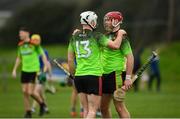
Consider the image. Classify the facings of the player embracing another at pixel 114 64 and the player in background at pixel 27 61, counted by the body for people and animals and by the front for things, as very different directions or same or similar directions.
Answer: same or similar directions

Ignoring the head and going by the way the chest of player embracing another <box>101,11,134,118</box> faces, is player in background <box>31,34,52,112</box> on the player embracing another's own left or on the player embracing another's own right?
on the player embracing another's own right

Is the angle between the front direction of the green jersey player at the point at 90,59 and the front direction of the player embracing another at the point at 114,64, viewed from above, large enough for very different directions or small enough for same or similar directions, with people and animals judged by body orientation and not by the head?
very different directions

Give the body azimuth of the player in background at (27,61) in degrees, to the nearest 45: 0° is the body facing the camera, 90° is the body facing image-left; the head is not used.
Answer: approximately 45°

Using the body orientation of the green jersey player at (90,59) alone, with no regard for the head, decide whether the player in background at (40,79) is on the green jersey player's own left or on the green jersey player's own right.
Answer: on the green jersey player's own left

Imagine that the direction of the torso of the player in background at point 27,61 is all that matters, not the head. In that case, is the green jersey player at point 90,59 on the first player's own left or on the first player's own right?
on the first player's own left
